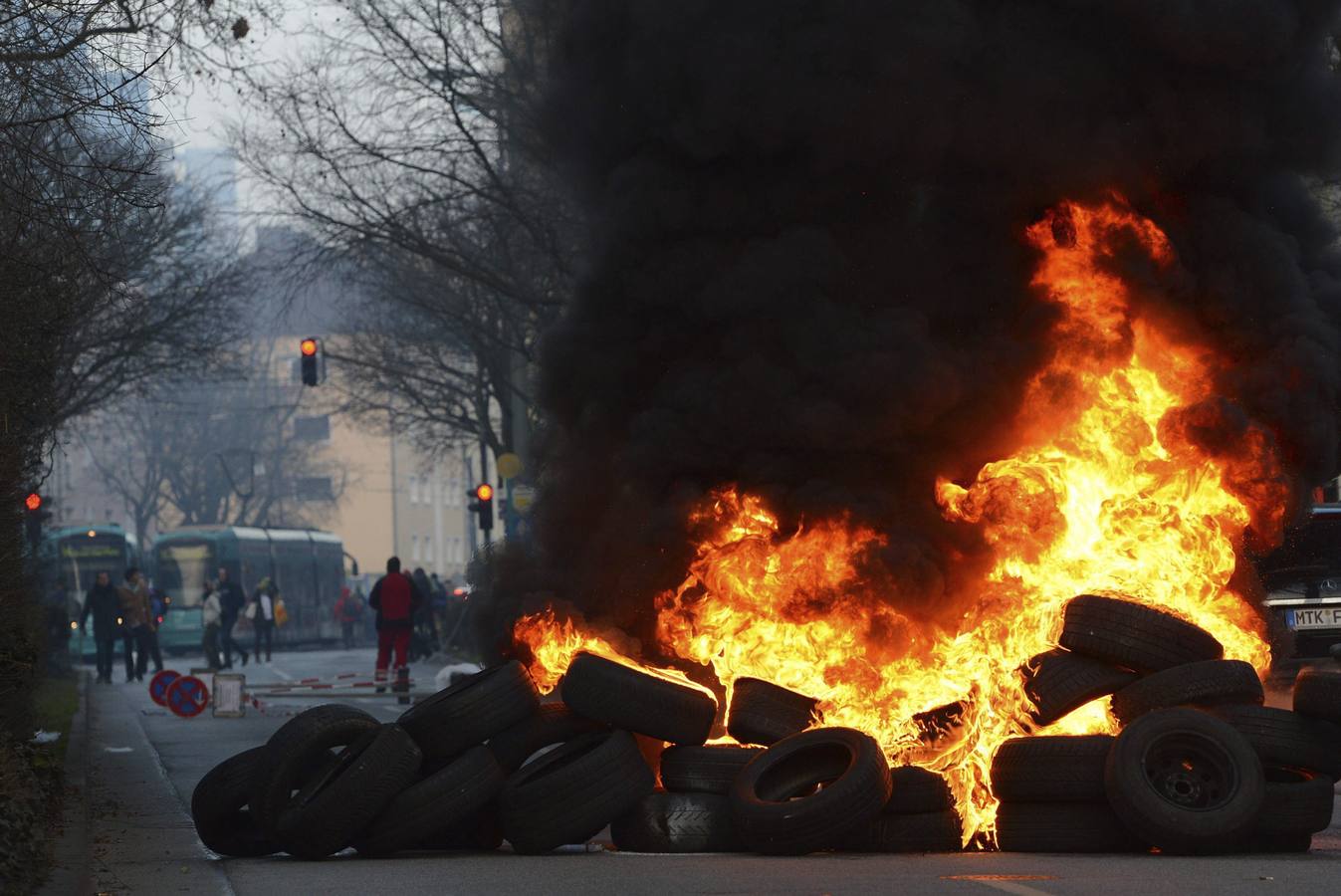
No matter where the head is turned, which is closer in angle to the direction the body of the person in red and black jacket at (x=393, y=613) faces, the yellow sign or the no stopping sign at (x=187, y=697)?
the yellow sign

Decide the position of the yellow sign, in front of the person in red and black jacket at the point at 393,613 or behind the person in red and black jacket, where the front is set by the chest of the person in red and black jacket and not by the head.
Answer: in front

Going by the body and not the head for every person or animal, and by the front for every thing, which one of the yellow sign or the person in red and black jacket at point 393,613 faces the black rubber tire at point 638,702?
the yellow sign

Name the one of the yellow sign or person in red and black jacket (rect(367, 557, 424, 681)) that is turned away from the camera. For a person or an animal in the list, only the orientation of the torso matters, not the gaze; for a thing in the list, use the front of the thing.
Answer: the person in red and black jacket

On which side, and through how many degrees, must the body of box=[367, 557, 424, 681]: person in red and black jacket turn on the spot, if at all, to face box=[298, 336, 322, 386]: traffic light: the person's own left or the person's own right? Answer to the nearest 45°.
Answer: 0° — they already face it

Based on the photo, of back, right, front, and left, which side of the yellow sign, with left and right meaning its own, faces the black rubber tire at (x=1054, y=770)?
front

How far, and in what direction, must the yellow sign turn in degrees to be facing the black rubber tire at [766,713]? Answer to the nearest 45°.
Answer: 0° — it already faces it

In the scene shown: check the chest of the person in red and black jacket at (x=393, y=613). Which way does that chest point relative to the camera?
away from the camera

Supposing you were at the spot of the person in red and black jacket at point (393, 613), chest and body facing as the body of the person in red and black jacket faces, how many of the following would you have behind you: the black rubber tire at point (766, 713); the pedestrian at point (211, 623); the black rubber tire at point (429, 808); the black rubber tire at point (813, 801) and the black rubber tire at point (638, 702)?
4

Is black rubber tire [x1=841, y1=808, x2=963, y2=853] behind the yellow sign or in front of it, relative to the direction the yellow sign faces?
in front

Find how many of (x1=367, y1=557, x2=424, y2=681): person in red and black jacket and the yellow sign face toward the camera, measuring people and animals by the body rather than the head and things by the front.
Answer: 1
